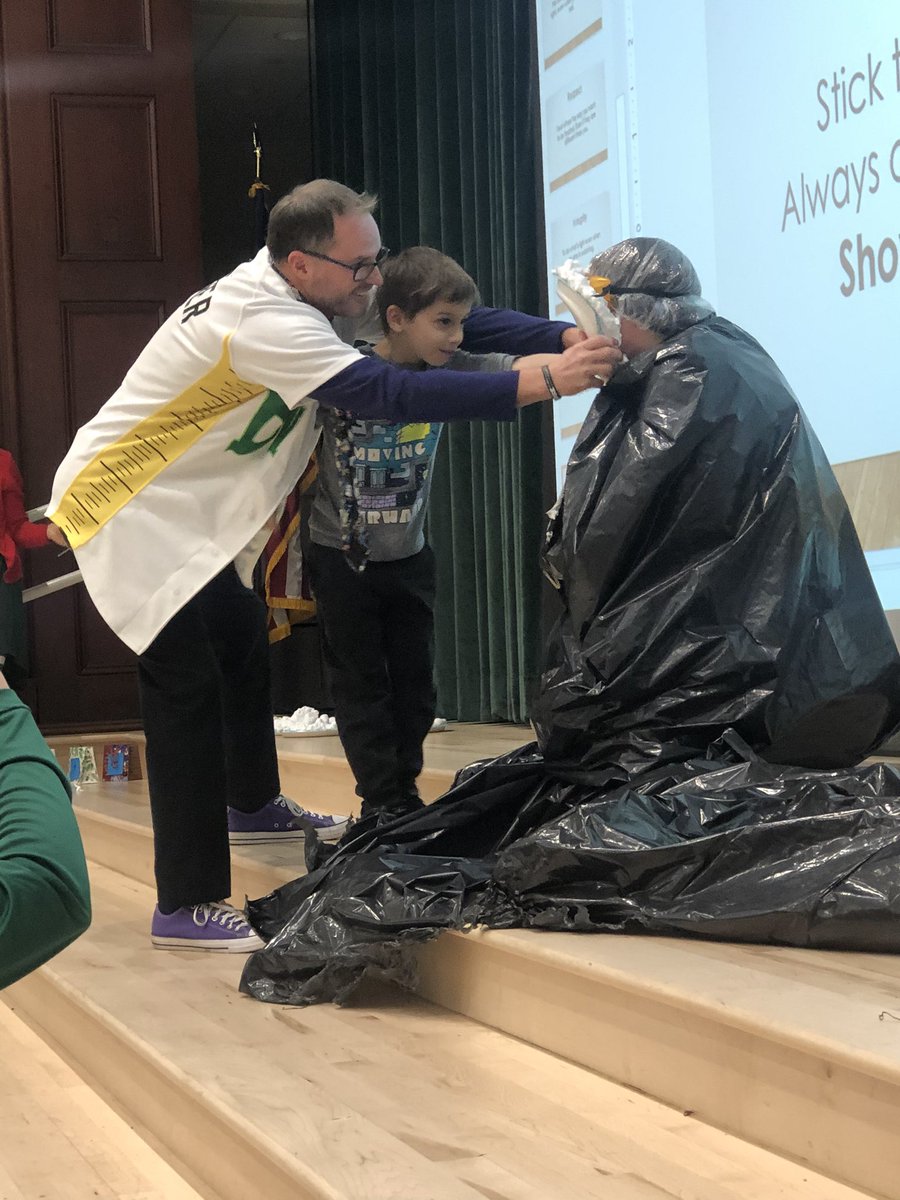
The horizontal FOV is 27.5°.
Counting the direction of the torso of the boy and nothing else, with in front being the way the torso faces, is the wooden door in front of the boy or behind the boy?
behind

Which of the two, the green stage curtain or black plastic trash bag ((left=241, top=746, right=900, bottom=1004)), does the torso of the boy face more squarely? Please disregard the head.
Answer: the black plastic trash bag

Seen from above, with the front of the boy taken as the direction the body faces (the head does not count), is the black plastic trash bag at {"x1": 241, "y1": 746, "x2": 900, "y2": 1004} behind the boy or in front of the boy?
in front

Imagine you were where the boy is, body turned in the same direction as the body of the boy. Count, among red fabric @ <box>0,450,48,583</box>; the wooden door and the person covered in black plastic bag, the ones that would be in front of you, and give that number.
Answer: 1

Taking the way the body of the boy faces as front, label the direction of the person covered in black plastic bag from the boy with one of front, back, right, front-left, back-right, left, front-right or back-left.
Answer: front

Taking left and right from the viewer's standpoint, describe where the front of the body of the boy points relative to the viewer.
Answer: facing the viewer and to the right of the viewer

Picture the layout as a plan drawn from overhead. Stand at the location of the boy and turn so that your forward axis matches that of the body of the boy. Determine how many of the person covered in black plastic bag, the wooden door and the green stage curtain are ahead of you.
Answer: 1

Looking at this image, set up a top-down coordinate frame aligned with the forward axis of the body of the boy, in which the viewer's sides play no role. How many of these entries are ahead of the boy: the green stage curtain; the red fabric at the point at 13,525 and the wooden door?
0

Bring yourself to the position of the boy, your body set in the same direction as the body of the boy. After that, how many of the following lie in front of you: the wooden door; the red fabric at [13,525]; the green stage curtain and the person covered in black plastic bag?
1

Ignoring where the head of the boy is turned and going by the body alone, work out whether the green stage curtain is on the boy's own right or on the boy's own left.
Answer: on the boy's own left

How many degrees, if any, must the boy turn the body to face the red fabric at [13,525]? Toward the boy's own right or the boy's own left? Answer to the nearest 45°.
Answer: approximately 180°

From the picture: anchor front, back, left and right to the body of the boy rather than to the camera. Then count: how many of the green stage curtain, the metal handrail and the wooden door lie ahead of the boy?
0

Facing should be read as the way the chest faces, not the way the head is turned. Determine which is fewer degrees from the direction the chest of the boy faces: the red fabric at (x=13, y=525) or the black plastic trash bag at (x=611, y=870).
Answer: the black plastic trash bag

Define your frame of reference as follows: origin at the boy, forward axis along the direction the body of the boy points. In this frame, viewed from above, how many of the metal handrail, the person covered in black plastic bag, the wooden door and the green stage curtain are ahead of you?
1
